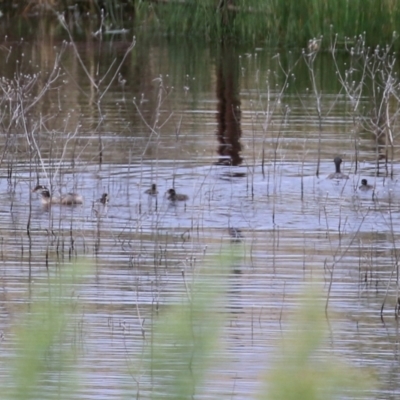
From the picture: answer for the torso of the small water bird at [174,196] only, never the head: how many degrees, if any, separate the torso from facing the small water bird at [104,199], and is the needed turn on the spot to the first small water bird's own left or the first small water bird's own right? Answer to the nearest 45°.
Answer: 0° — it already faces it

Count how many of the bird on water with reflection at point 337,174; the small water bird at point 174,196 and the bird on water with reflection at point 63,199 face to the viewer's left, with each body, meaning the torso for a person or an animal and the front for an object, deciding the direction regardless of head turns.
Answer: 2

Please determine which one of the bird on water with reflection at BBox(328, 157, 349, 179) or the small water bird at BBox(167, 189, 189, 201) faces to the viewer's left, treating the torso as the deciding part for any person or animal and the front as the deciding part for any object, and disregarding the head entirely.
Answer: the small water bird

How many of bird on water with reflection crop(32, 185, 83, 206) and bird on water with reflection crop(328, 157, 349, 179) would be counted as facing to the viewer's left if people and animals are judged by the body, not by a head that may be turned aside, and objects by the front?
1

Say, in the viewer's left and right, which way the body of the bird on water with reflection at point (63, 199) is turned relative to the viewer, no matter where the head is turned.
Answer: facing to the left of the viewer

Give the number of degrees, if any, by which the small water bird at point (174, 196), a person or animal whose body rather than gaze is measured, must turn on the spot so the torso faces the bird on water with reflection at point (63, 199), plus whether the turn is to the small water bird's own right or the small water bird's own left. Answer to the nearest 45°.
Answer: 0° — it already faces it

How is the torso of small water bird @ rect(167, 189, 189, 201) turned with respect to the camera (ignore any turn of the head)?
to the viewer's left
